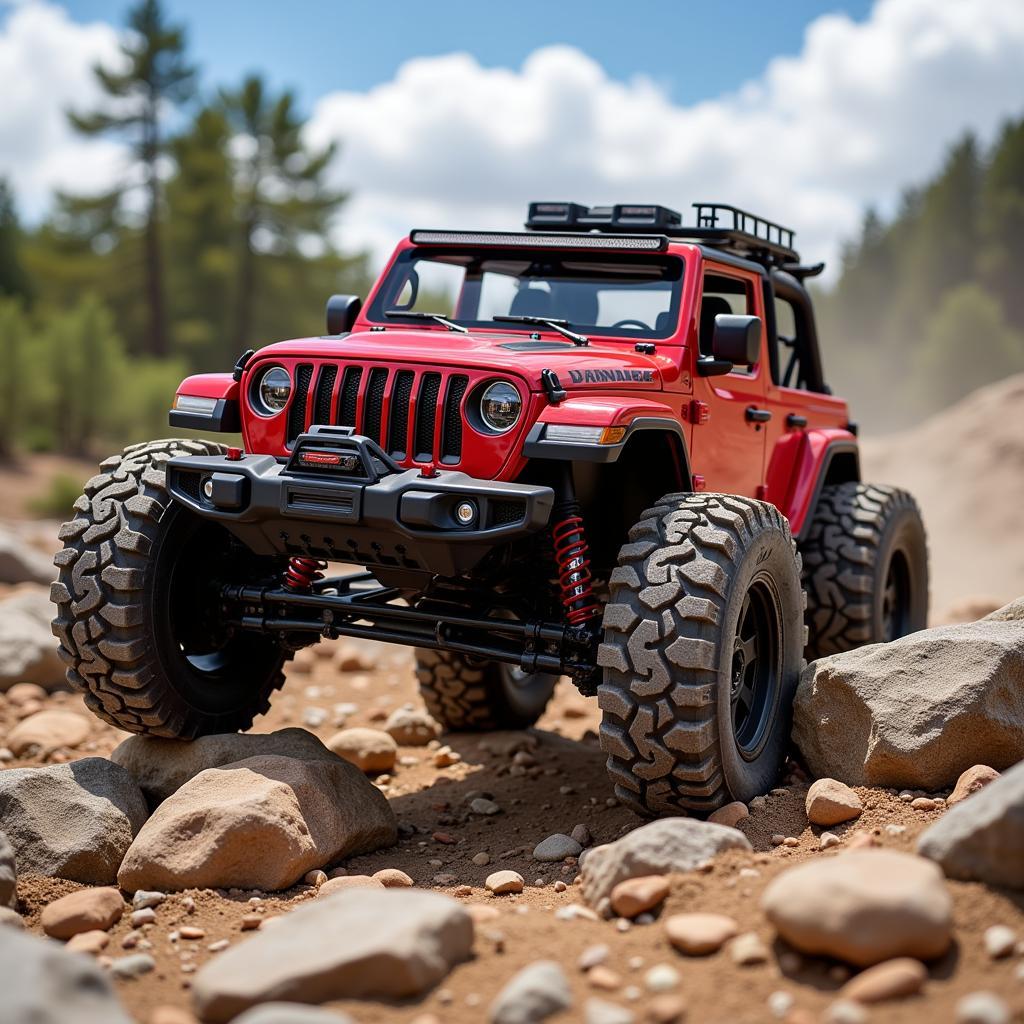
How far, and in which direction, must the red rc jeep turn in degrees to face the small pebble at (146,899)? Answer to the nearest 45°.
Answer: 0° — it already faces it

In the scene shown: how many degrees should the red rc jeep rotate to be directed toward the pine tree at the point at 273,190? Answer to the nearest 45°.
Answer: approximately 135° to its right

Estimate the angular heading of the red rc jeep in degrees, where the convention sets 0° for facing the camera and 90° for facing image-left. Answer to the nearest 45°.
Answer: approximately 45°

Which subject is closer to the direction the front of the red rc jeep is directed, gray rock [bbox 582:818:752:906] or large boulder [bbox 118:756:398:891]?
the large boulder

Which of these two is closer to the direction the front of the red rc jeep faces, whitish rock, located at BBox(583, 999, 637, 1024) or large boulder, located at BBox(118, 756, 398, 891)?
the large boulder

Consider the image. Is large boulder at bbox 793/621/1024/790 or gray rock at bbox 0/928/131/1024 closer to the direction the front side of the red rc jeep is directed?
the gray rock

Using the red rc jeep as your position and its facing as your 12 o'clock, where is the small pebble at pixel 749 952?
The small pebble is roughly at 10 o'clock from the red rc jeep.

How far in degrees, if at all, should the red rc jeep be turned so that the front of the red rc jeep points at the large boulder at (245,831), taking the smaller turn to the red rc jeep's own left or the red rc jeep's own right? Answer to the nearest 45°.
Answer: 0° — it already faces it

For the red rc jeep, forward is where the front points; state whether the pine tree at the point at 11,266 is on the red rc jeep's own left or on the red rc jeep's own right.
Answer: on the red rc jeep's own right
